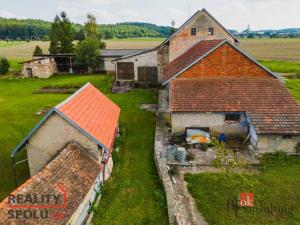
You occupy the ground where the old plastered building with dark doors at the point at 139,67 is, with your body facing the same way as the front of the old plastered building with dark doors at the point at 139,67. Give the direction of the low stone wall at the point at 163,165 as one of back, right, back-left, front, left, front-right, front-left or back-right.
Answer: front

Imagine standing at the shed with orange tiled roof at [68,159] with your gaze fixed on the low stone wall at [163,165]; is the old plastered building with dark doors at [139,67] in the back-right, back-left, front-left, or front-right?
front-left

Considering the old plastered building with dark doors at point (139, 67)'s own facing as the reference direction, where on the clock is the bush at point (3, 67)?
The bush is roughly at 4 o'clock from the old plastered building with dark doors.

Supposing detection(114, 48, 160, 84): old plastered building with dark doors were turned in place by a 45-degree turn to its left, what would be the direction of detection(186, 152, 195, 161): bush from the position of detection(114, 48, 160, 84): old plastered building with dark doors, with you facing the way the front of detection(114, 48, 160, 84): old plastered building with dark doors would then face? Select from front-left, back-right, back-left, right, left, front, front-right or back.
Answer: front-right

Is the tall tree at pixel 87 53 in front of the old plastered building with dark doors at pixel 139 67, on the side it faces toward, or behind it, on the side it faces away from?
behind

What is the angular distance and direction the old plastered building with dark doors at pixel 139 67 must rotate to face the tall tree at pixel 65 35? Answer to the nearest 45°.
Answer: approximately 135° to its right

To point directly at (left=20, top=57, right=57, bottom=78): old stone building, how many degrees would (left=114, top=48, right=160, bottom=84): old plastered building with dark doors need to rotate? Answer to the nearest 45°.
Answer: approximately 135° to its right

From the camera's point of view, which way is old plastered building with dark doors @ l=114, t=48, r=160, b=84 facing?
toward the camera

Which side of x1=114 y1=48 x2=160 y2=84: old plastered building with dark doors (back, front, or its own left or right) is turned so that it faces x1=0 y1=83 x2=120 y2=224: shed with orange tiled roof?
front

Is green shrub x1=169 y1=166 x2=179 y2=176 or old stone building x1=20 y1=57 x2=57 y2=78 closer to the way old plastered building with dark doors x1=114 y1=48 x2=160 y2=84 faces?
the green shrub

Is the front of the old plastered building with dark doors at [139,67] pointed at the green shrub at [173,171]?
yes

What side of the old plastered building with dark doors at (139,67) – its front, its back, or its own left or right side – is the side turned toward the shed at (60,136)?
front
